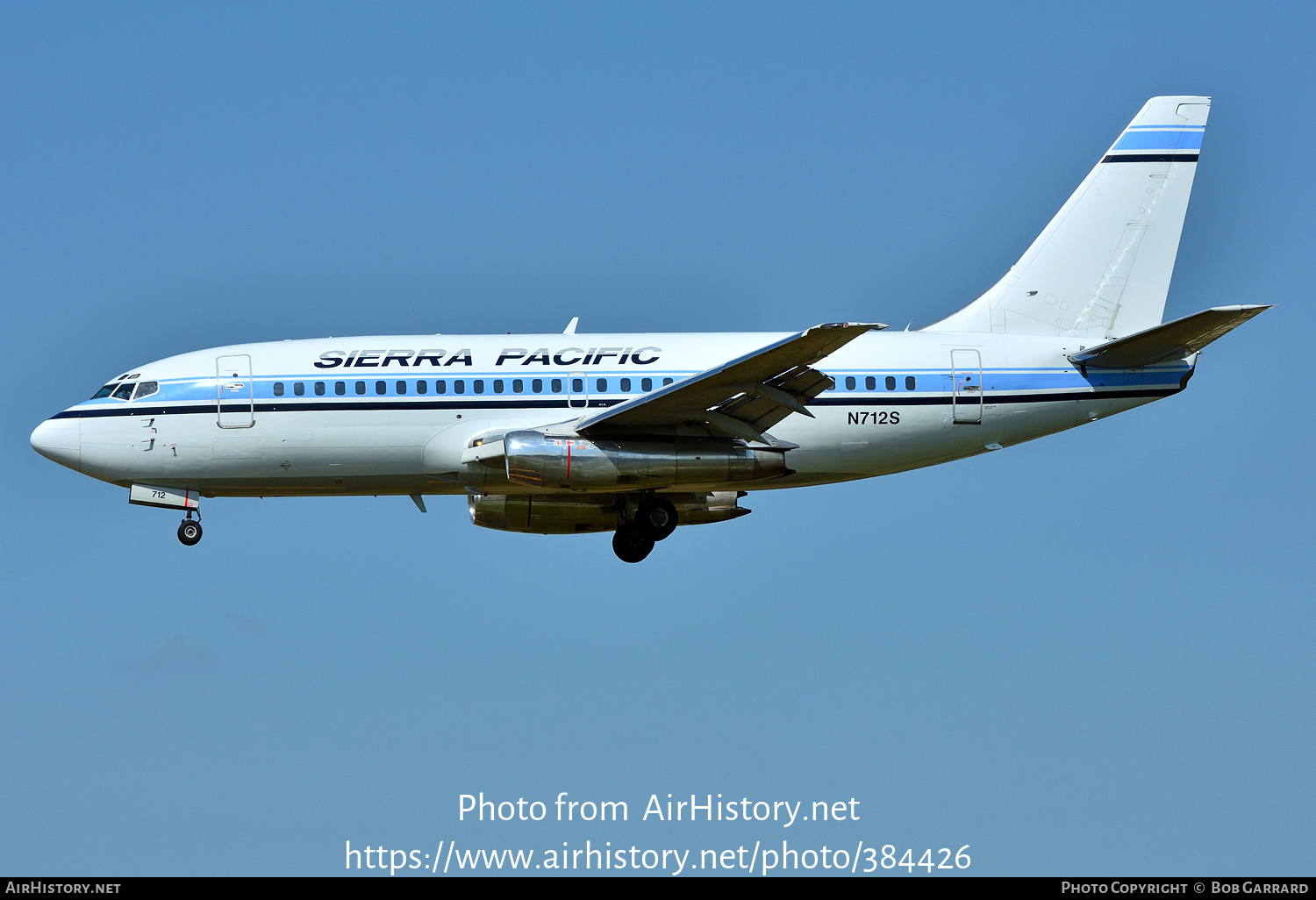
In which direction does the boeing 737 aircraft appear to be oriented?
to the viewer's left
